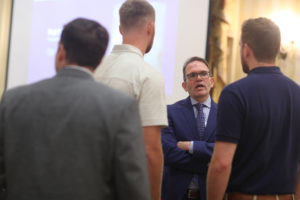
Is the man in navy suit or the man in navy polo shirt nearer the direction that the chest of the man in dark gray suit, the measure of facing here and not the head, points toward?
the man in navy suit

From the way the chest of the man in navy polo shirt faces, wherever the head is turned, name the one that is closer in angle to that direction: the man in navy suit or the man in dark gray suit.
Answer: the man in navy suit

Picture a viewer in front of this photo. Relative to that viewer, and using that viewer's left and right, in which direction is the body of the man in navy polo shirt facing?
facing away from the viewer and to the left of the viewer

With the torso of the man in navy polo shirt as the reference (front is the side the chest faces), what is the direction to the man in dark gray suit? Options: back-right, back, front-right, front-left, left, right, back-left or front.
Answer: left

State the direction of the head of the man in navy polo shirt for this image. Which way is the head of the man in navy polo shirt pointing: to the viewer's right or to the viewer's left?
to the viewer's left

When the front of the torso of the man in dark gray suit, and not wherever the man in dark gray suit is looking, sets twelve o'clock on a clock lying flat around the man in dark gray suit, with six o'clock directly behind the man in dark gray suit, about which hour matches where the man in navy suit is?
The man in navy suit is roughly at 1 o'clock from the man in dark gray suit.

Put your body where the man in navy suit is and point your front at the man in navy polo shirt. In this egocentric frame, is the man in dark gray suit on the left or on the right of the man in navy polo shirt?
right

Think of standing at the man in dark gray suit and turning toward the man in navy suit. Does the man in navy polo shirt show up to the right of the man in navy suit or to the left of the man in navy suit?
right

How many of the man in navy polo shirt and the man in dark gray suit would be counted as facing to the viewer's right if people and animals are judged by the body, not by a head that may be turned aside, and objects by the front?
0

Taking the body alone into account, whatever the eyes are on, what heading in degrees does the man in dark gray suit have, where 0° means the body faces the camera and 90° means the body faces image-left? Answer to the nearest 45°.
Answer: approximately 180°

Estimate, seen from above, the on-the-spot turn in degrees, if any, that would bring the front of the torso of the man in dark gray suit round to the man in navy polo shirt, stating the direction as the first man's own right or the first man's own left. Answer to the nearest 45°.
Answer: approximately 90° to the first man's own right

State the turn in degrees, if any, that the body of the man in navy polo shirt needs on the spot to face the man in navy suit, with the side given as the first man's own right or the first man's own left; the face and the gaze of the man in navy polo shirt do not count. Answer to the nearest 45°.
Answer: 0° — they already face them
